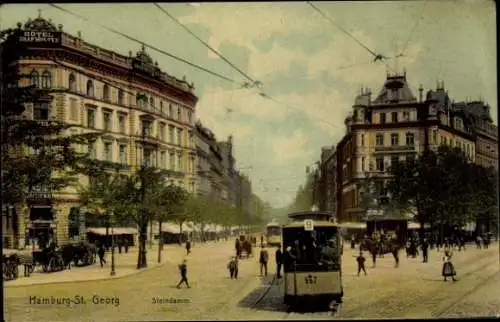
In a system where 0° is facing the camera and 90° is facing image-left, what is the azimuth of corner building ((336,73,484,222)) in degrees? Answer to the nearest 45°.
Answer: approximately 0°

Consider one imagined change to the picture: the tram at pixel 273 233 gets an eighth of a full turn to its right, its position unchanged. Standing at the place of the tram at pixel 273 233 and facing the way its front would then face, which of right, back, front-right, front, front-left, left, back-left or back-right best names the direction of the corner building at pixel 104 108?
front-right

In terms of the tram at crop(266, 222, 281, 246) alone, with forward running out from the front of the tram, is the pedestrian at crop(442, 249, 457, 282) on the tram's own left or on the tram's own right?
on the tram's own left

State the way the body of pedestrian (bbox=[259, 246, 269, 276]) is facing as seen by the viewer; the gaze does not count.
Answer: away from the camera

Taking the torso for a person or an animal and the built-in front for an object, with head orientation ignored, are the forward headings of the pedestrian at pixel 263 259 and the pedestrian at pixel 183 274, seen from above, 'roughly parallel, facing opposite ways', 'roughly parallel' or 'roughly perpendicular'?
roughly perpendicular

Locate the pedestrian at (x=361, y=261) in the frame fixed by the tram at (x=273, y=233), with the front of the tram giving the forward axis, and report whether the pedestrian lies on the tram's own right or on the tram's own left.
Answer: on the tram's own left

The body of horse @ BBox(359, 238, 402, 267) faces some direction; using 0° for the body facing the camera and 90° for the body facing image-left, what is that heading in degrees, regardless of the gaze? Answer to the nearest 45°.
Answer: approximately 90°

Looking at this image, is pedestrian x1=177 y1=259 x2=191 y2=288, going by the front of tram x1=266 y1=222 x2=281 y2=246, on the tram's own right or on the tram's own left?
on the tram's own right
